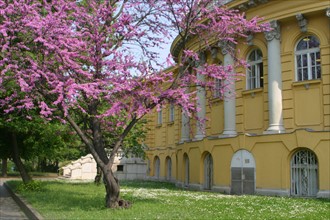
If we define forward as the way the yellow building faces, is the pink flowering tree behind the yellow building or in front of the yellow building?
in front

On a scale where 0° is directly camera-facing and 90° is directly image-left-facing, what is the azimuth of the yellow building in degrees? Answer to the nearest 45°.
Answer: approximately 45°
